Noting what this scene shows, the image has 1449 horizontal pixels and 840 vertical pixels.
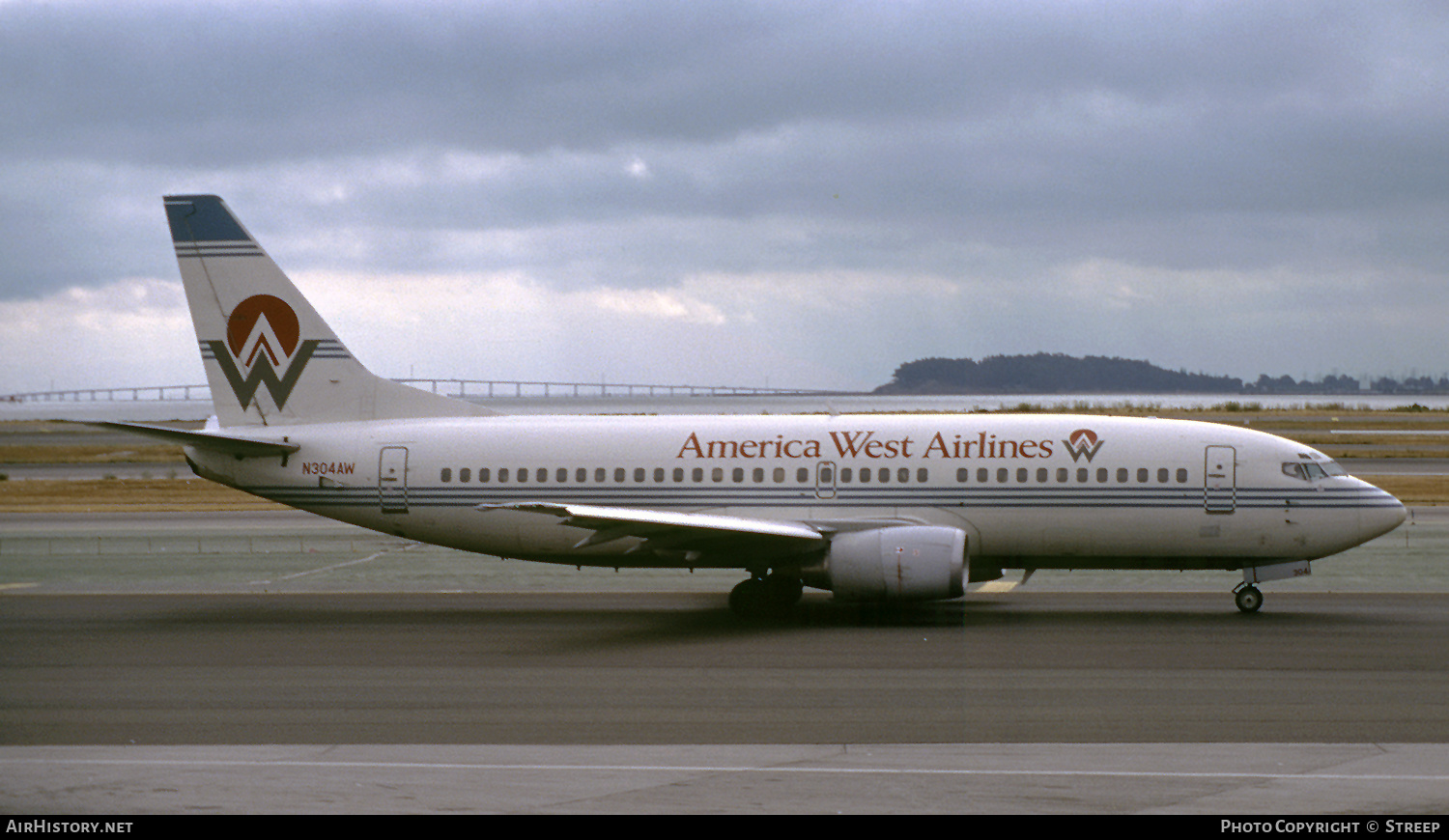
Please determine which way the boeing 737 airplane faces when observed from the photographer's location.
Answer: facing to the right of the viewer
